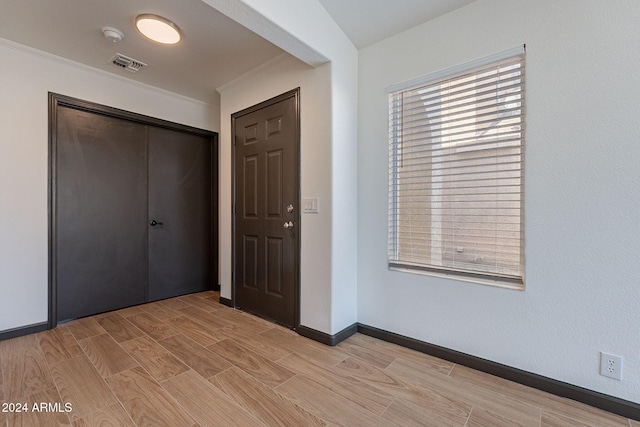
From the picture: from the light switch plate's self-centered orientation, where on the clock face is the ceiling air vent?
The ceiling air vent is roughly at 2 o'clock from the light switch plate.

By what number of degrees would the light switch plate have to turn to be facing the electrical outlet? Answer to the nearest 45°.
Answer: approximately 90° to its left

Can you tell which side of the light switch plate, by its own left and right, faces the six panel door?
right

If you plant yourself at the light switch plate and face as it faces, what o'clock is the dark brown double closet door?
The dark brown double closet door is roughly at 2 o'clock from the light switch plate.

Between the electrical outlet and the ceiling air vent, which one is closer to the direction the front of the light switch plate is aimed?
the ceiling air vent

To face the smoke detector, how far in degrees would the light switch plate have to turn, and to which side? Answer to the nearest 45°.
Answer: approximately 45° to its right

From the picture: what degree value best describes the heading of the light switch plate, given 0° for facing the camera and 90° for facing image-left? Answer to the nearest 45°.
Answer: approximately 45°
